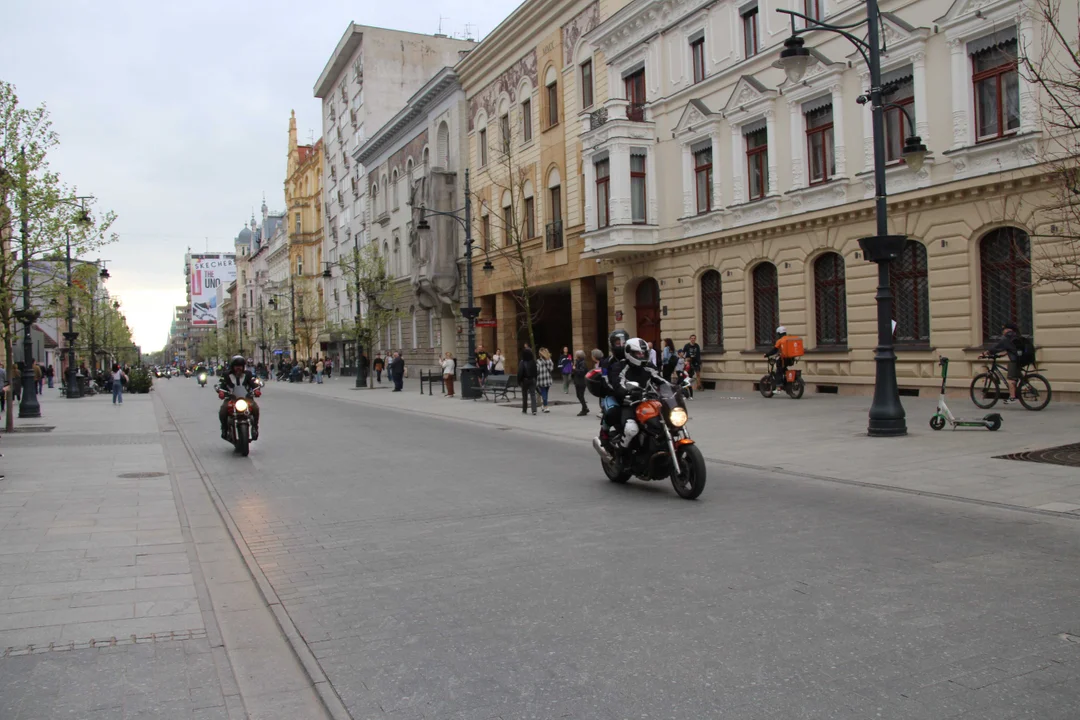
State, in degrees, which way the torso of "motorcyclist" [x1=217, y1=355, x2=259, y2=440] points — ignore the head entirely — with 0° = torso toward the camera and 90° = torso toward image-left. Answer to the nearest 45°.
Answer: approximately 0°

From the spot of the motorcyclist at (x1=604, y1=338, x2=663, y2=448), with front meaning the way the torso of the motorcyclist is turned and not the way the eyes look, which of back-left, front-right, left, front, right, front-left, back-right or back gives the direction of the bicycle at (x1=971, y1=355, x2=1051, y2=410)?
left

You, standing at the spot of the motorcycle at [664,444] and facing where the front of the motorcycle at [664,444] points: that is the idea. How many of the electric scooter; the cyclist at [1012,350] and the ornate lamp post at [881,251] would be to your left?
3

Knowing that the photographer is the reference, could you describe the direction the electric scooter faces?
facing to the left of the viewer

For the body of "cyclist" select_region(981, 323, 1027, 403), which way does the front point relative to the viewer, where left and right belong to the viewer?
facing to the left of the viewer

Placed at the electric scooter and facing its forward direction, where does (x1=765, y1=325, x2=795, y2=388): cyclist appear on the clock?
The cyclist is roughly at 2 o'clock from the electric scooter.

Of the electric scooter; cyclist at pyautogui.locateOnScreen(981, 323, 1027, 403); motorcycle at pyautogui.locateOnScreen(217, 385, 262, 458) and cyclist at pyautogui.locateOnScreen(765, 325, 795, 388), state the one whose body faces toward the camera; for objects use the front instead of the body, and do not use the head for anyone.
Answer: the motorcycle

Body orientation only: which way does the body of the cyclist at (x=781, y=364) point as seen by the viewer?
to the viewer's left

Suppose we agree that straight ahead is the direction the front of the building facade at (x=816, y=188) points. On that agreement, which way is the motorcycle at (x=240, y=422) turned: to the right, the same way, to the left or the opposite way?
to the left

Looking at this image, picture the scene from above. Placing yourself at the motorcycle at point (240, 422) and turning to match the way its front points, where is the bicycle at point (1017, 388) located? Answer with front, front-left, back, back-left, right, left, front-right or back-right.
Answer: left

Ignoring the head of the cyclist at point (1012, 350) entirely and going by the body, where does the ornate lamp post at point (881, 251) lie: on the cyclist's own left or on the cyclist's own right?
on the cyclist's own left

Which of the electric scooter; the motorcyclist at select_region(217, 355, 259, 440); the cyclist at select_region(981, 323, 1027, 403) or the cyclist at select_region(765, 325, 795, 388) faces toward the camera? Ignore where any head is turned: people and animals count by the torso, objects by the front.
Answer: the motorcyclist at select_region(217, 355, 259, 440)

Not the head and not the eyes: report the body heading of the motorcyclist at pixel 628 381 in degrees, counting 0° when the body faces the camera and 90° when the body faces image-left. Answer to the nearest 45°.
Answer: approximately 315°

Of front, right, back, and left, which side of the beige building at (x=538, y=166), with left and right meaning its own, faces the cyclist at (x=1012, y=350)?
left

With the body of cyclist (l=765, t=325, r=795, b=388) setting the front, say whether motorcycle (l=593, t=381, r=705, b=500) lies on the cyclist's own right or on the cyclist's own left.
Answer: on the cyclist's own left
